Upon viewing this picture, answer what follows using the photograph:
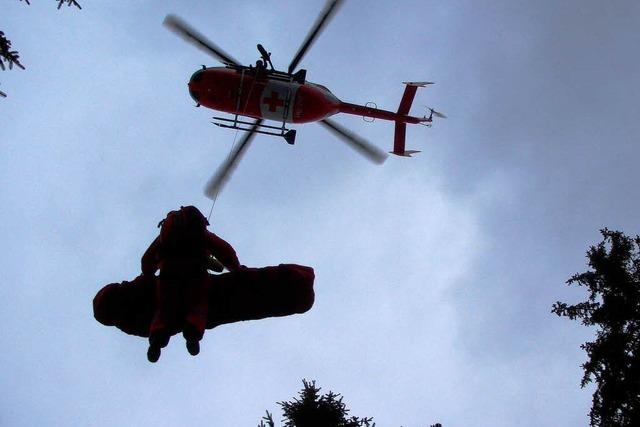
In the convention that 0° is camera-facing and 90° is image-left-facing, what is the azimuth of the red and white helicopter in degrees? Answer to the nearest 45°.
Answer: approximately 90°
